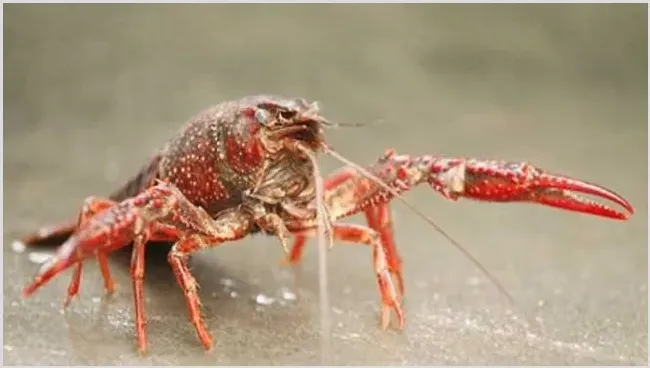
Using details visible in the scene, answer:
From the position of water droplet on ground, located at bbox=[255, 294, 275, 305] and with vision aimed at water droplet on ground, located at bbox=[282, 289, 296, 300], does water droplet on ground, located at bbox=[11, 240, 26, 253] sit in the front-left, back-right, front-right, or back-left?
back-left

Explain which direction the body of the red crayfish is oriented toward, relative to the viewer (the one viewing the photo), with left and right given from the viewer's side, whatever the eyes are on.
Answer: facing the viewer and to the right of the viewer

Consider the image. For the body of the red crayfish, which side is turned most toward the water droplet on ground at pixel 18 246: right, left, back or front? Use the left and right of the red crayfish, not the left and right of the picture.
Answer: back
